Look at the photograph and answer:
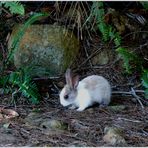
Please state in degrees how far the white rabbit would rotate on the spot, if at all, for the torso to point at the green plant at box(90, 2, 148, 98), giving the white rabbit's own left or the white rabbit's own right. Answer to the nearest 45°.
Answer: approximately 135° to the white rabbit's own right

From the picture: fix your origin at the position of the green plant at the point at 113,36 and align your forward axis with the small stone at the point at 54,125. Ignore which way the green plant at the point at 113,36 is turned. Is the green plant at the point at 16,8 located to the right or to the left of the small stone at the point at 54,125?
right

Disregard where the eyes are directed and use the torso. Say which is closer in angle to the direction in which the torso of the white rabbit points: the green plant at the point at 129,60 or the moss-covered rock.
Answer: the moss-covered rock

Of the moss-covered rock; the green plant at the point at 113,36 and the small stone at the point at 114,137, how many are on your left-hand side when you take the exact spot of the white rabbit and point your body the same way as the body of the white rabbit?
1

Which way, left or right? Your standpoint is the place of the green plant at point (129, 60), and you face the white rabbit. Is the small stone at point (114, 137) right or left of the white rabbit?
left

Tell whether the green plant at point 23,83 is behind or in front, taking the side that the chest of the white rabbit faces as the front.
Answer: in front

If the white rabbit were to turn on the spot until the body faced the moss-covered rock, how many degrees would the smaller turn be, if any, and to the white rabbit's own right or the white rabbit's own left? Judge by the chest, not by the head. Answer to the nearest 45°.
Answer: approximately 45° to the white rabbit's own right

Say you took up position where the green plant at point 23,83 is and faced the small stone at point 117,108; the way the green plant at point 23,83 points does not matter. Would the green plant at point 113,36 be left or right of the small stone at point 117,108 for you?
left

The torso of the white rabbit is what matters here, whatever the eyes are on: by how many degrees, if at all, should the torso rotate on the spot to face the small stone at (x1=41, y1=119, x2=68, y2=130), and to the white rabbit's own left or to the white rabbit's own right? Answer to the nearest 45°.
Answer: approximately 45° to the white rabbit's own left

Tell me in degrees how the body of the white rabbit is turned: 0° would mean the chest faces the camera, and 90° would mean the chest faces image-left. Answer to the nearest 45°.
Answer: approximately 90°

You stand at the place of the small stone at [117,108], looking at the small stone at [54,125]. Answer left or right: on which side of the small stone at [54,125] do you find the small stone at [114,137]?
left
